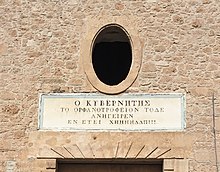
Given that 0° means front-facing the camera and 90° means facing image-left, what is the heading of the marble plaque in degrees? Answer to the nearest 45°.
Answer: approximately 0°
